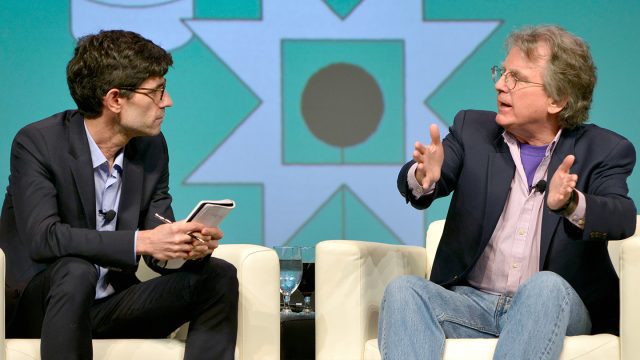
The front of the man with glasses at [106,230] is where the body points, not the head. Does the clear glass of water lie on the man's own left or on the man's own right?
on the man's own left

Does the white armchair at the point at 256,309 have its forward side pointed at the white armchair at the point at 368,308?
no

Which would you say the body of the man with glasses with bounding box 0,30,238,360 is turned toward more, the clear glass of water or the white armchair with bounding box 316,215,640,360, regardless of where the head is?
the white armchair

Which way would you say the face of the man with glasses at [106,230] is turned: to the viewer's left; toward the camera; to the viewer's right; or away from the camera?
to the viewer's right

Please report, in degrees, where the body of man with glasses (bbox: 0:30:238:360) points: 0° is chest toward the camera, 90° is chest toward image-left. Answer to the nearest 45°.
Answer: approximately 315°

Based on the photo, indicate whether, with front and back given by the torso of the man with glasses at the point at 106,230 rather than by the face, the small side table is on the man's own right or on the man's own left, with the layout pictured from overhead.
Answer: on the man's own left

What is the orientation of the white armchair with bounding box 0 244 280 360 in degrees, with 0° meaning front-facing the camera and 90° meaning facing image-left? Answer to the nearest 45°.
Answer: approximately 0°

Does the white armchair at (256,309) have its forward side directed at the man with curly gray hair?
no

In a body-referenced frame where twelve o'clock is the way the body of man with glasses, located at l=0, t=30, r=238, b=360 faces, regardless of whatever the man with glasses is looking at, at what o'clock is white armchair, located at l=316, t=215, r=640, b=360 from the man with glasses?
The white armchair is roughly at 11 o'clock from the man with glasses.

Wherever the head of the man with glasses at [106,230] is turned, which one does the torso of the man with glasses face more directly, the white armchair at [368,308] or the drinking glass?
the white armchair
